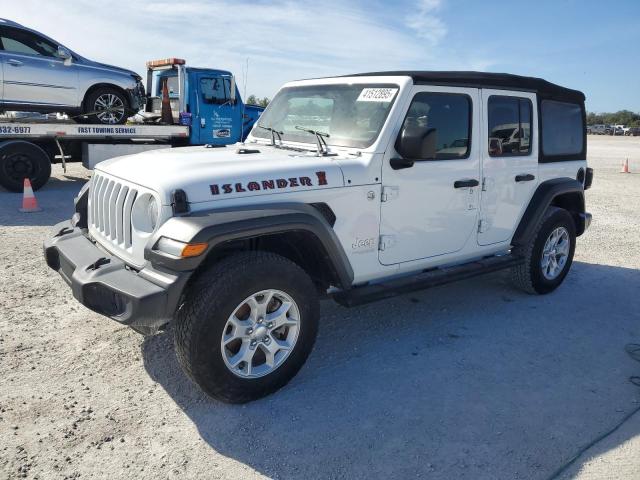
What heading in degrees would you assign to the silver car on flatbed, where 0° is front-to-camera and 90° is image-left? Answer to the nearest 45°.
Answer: approximately 270°

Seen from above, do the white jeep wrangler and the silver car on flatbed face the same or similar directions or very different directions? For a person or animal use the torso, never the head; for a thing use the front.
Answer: very different directions

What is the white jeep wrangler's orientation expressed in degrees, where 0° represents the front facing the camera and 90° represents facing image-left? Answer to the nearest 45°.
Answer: approximately 45°

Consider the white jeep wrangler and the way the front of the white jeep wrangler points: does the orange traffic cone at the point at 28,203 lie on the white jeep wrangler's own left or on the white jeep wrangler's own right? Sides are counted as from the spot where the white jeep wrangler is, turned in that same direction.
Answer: on the white jeep wrangler's own right

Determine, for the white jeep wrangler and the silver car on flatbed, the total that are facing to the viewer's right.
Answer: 1

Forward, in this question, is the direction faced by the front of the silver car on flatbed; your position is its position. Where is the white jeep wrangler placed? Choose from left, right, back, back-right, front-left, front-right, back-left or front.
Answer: right

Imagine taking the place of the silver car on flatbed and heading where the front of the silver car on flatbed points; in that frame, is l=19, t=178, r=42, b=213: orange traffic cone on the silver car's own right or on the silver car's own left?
on the silver car's own right
